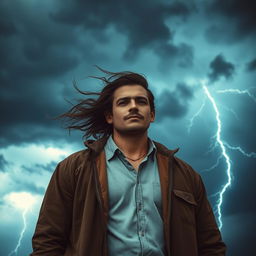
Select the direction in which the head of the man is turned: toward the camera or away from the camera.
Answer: toward the camera

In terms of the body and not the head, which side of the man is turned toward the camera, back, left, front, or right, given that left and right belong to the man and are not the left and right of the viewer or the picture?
front
